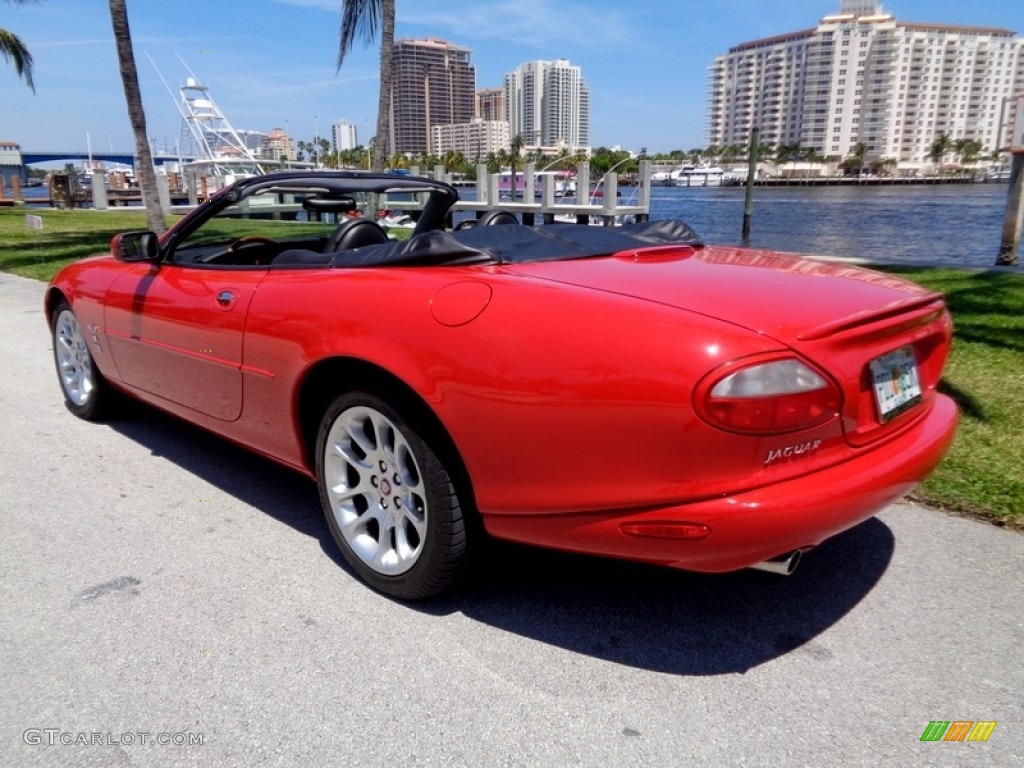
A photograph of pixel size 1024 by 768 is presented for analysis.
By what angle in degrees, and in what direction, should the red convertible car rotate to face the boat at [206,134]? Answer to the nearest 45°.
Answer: approximately 45° to its right

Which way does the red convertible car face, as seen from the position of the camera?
facing away from the viewer and to the left of the viewer
